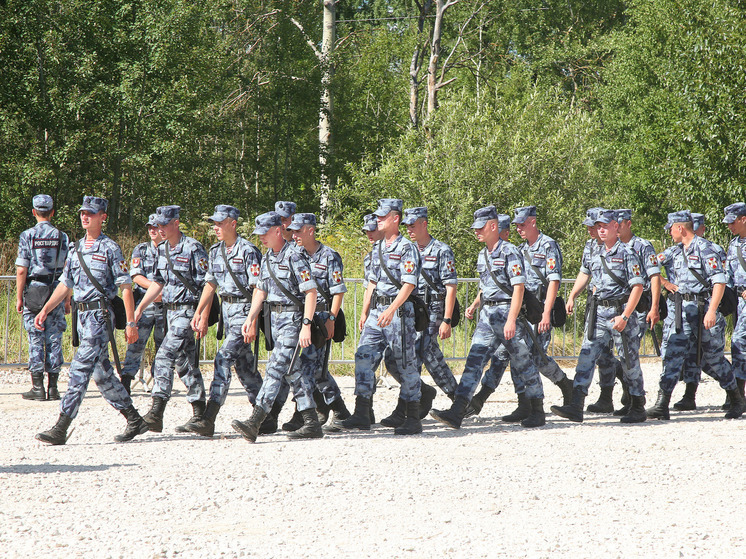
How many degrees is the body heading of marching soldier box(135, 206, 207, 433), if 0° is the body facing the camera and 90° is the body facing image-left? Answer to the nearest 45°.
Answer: approximately 45°

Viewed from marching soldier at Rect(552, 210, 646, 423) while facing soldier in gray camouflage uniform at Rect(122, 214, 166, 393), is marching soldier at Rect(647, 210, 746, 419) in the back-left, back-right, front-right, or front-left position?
back-right

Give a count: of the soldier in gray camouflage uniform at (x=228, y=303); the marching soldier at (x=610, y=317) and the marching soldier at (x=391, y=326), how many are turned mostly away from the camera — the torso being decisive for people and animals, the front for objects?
0

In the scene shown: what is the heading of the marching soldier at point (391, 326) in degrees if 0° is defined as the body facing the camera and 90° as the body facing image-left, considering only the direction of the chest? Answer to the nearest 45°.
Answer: approximately 45°

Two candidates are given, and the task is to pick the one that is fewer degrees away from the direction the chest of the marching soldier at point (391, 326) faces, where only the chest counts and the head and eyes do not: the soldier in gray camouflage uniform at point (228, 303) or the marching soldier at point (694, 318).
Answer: the soldier in gray camouflage uniform

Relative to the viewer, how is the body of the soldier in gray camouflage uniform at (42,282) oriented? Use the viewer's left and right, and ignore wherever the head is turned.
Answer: facing away from the viewer

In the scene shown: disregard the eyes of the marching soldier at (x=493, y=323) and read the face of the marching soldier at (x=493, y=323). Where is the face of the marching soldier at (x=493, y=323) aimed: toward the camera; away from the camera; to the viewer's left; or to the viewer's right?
to the viewer's left

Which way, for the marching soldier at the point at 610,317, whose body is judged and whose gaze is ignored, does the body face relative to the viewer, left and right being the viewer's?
facing the viewer and to the left of the viewer

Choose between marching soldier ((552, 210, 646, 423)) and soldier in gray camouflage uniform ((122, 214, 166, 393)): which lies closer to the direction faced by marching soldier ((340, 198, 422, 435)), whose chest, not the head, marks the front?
the soldier in gray camouflage uniform

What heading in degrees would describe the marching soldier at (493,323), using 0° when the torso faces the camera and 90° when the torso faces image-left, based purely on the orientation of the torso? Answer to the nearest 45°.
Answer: approximately 45°

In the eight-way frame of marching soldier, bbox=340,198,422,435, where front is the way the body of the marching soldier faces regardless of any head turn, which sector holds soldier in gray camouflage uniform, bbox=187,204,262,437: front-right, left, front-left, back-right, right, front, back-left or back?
front-right

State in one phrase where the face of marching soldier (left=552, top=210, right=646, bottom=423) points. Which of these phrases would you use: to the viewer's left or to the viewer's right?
to the viewer's left

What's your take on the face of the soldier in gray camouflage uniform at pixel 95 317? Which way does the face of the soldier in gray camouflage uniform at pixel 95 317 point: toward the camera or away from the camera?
toward the camera

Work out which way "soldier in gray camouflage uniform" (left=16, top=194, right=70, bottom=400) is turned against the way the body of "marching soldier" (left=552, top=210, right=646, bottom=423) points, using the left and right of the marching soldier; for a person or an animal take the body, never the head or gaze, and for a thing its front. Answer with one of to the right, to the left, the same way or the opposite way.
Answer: to the right

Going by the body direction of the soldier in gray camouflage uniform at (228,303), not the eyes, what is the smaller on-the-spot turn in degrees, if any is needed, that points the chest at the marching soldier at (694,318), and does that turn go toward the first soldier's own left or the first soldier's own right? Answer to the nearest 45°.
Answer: approximately 135° to the first soldier's own left

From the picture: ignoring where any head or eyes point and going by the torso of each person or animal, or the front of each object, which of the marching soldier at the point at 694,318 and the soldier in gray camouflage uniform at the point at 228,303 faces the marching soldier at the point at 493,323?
the marching soldier at the point at 694,318

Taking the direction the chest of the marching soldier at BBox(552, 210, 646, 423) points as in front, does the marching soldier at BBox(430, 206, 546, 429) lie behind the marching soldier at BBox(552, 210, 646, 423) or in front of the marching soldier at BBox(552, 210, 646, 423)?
in front
